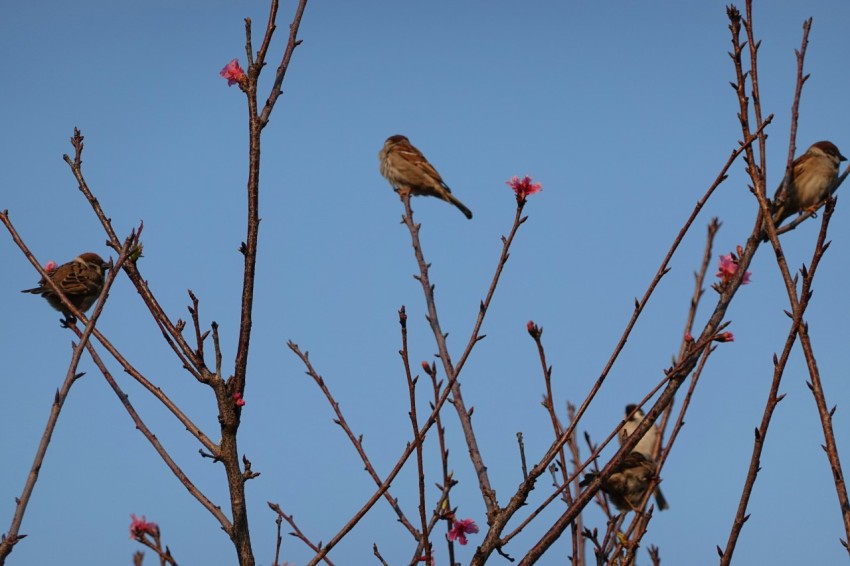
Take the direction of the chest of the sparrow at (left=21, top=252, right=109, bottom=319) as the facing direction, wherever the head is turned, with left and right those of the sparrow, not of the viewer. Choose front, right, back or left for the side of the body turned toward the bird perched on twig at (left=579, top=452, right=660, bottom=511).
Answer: front

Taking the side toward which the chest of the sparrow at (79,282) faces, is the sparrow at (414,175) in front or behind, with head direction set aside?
in front

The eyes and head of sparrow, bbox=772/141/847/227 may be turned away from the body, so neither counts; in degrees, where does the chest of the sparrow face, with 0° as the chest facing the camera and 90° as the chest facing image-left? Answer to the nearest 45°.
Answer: approximately 270°

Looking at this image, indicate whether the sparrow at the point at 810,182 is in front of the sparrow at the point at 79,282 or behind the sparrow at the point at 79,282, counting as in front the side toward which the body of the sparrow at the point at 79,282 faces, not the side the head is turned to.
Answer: in front

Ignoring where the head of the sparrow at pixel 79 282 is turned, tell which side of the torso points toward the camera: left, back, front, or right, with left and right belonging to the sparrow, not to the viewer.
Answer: right

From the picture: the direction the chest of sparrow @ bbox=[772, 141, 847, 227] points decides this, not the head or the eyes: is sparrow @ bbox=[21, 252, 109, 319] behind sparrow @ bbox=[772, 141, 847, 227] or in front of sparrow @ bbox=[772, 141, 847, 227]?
behind

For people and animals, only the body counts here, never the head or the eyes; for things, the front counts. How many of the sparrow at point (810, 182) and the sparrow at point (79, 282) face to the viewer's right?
2

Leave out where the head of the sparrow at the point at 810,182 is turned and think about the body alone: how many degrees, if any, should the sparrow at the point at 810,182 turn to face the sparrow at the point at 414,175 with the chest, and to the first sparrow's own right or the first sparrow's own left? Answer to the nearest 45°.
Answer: approximately 180°
